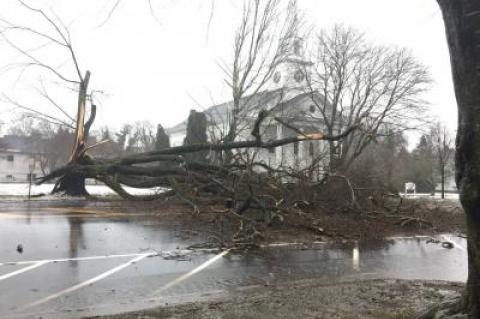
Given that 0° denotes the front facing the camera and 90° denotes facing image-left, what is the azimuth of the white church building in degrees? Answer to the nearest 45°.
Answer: approximately 315°

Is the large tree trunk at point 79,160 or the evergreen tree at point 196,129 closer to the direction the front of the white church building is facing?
the large tree trunk

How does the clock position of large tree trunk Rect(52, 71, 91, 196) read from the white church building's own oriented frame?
The large tree trunk is roughly at 3 o'clock from the white church building.

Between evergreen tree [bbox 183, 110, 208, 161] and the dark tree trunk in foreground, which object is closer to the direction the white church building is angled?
the dark tree trunk in foreground

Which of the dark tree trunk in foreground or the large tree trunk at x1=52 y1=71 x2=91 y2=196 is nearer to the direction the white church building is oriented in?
the dark tree trunk in foreground
